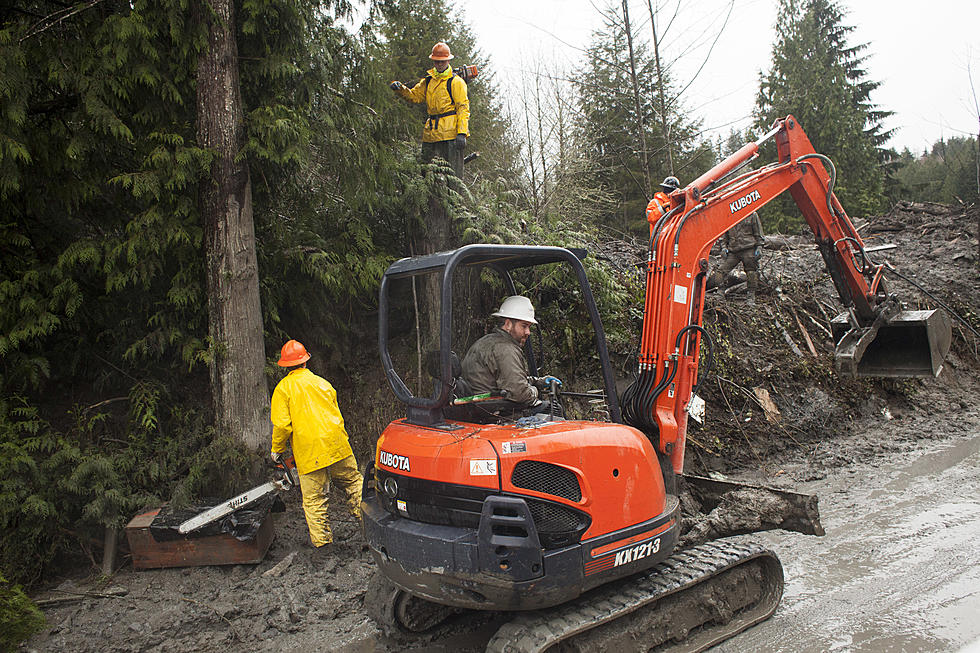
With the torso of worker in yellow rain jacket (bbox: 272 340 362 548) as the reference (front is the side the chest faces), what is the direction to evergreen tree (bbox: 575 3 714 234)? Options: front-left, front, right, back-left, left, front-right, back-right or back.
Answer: right

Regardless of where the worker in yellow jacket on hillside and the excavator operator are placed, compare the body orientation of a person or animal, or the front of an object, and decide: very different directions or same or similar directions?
very different directions

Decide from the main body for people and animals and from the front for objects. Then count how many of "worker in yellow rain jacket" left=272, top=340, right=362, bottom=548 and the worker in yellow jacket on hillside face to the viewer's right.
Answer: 0

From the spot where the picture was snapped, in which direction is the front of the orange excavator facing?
facing away from the viewer and to the right of the viewer

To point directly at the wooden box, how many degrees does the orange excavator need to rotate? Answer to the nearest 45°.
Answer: approximately 135° to its left

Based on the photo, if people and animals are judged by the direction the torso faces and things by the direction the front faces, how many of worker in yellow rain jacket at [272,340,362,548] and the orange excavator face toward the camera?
0

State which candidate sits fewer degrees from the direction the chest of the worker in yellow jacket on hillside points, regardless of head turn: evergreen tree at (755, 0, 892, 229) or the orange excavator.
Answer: the orange excavator

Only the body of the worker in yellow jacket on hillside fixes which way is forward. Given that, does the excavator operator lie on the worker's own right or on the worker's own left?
on the worker's own left

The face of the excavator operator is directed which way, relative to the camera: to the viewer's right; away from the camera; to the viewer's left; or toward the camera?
to the viewer's right

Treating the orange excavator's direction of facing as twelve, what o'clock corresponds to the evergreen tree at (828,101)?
The evergreen tree is roughly at 11 o'clock from the orange excavator.

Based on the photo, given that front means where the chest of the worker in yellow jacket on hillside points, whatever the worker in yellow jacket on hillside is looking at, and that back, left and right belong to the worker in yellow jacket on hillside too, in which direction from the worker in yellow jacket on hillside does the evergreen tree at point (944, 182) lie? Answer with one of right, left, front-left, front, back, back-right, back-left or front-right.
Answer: back

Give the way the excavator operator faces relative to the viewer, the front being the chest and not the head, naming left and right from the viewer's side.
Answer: facing away from the viewer and to the right of the viewer
